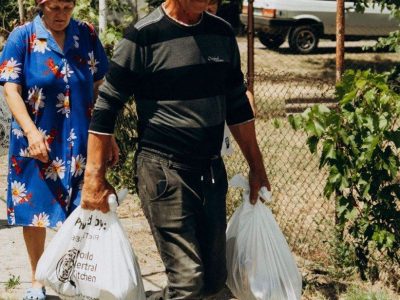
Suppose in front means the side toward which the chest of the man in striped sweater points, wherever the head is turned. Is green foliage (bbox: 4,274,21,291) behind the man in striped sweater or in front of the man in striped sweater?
behind

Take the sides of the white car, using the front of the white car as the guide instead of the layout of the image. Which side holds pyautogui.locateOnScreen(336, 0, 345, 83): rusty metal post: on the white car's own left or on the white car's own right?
on the white car's own right

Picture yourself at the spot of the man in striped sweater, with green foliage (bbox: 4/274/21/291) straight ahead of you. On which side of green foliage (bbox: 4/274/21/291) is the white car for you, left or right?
right

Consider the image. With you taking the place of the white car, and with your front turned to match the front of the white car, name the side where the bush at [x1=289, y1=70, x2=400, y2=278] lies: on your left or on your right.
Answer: on your right

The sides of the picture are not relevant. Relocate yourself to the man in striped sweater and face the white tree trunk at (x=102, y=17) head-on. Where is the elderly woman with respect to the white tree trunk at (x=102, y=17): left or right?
left

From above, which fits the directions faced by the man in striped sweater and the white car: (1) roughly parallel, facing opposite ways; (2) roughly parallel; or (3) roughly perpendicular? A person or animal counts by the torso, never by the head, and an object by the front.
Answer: roughly perpendicular

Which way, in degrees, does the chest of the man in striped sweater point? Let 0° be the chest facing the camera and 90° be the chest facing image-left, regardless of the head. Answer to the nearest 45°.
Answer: approximately 315°
